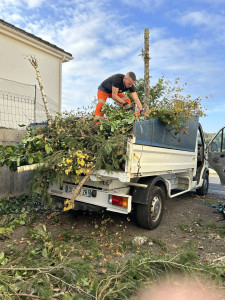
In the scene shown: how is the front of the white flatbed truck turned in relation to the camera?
facing away from the viewer and to the right of the viewer
